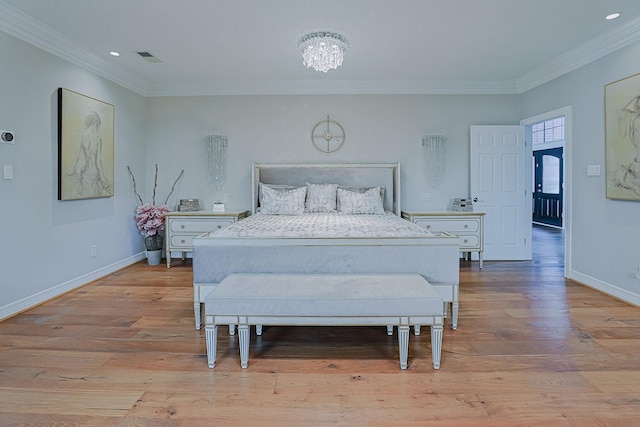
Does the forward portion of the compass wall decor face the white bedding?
yes

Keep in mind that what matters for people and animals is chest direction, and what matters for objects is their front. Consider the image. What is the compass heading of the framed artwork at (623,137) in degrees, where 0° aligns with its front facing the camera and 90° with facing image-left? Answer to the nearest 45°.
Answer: approximately 45°

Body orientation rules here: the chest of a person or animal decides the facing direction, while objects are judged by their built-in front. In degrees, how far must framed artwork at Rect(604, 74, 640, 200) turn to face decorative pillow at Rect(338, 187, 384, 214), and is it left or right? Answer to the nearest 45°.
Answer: approximately 45° to its right

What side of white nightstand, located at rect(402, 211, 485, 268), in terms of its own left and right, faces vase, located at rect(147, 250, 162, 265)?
right

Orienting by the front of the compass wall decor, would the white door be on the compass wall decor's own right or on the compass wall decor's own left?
on the compass wall decor's own left

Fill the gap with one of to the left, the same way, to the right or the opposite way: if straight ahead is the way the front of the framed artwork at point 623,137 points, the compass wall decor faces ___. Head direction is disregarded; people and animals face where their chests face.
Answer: to the left

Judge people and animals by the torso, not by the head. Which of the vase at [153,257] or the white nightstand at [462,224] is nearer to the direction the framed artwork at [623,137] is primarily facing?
the vase

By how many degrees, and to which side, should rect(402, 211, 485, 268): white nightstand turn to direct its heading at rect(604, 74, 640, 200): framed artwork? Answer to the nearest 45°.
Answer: approximately 45° to its left
